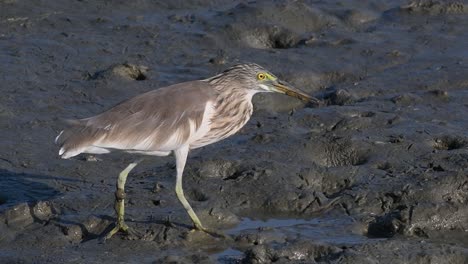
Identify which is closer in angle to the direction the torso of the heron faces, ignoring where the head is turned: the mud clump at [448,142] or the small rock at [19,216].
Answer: the mud clump

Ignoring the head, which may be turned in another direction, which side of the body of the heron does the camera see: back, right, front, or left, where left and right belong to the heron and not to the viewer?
right

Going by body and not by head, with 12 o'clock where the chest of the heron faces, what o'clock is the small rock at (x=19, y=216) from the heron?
The small rock is roughly at 6 o'clock from the heron.

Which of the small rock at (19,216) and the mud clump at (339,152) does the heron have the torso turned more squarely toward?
the mud clump
